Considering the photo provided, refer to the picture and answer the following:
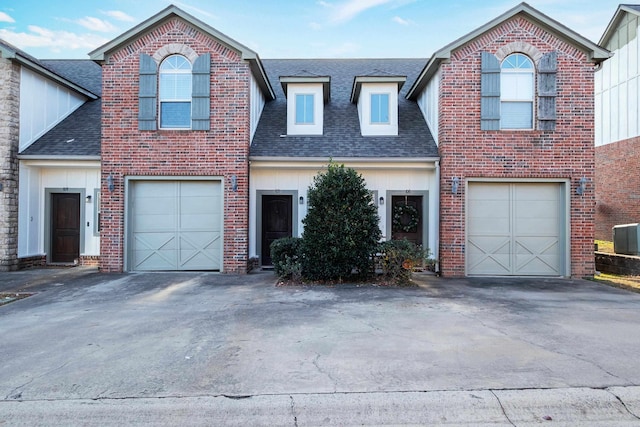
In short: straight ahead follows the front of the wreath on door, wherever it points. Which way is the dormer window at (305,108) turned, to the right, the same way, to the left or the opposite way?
the same way

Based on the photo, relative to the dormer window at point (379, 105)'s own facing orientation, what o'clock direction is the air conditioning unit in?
The air conditioning unit is roughly at 9 o'clock from the dormer window.

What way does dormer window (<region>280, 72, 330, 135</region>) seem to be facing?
toward the camera

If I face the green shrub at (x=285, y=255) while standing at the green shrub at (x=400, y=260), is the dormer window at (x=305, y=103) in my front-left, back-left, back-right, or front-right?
front-right

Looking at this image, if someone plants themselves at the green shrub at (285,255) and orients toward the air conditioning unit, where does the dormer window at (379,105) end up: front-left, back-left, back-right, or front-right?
front-left

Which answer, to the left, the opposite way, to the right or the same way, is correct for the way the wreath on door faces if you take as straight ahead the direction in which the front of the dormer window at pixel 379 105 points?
the same way

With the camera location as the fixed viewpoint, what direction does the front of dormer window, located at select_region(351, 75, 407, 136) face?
facing the viewer

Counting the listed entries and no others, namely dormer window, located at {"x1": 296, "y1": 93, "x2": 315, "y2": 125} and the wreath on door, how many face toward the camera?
2

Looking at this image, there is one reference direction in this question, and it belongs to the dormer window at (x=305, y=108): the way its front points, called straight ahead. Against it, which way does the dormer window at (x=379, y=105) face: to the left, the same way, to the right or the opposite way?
the same way

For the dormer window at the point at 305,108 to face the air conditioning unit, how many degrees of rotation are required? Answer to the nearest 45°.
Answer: approximately 90° to its left

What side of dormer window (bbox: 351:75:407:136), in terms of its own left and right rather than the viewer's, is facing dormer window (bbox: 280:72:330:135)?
right

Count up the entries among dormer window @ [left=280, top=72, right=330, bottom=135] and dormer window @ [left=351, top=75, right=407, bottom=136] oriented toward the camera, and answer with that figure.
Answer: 2

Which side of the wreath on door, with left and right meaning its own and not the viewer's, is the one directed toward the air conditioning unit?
left

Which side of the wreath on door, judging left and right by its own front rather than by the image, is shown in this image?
front
